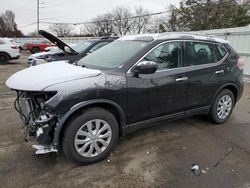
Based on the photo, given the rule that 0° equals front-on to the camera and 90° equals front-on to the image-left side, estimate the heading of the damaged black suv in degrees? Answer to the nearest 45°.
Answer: approximately 45°

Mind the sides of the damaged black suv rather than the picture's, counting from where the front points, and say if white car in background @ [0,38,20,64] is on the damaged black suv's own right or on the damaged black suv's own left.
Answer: on the damaged black suv's own right
